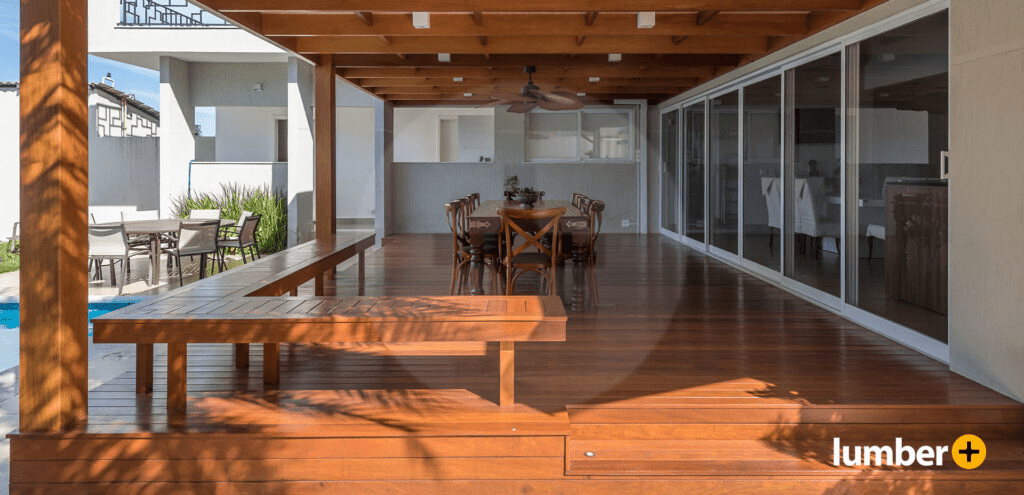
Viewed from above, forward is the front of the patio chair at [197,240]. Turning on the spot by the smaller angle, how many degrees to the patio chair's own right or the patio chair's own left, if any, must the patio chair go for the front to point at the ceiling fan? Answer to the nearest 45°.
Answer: approximately 180°

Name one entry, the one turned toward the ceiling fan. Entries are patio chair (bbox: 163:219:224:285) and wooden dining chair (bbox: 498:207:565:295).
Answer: the wooden dining chair

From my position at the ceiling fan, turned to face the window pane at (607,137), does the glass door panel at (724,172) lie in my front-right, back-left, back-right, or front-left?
front-right

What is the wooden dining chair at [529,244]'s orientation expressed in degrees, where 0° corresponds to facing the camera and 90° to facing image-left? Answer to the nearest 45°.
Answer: approximately 180°

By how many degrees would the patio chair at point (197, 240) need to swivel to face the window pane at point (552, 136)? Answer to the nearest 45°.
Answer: approximately 90° to its right

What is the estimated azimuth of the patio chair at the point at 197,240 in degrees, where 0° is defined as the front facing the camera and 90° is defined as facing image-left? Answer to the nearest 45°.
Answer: approximately 135°

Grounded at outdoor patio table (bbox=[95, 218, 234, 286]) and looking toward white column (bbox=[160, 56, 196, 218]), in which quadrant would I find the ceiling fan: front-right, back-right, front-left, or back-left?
back-right

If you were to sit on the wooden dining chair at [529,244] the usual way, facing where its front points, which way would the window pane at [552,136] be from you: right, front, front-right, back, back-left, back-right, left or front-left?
front

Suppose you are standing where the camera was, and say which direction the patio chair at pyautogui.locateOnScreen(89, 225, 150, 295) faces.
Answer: facing away from the viewer and to the right of the viewer

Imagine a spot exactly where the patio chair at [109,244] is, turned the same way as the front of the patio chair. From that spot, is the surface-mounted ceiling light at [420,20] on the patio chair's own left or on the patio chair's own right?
on the patio chair's own right

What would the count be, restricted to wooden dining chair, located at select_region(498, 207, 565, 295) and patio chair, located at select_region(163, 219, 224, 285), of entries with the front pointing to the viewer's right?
0
